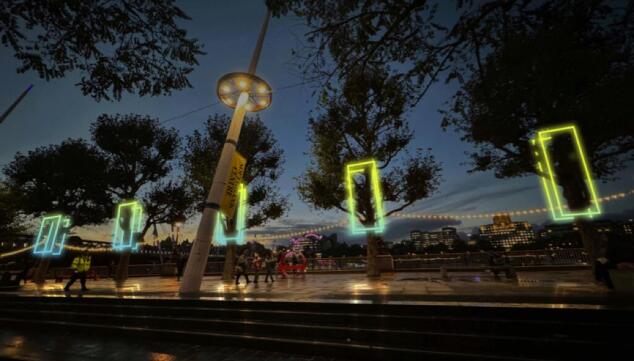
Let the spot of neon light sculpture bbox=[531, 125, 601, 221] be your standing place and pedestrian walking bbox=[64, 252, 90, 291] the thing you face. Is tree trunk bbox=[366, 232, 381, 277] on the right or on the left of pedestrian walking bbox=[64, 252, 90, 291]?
right

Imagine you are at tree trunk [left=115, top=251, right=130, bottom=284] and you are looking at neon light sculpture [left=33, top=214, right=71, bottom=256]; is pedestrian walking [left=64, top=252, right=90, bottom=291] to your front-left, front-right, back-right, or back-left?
front-left
